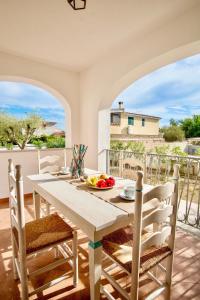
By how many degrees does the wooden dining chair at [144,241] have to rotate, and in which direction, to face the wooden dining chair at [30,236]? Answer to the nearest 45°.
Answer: approximately 45° to its left

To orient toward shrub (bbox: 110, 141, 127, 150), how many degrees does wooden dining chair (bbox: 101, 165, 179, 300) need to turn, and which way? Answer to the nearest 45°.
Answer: approximately 45° to its right

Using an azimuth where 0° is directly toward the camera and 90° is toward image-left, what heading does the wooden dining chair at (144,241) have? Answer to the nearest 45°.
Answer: approximately 135°

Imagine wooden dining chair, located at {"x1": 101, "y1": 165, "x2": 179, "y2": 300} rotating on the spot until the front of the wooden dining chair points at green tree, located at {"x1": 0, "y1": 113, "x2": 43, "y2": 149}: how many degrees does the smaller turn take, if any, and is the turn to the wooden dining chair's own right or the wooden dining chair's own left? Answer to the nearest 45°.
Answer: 0° — it already faces it

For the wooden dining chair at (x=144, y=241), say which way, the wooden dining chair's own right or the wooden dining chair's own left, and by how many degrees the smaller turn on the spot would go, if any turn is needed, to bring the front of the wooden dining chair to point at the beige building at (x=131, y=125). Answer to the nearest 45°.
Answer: approximately 45° to the wooden dining chair's own right

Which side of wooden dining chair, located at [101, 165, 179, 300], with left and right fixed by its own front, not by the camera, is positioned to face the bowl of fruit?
front

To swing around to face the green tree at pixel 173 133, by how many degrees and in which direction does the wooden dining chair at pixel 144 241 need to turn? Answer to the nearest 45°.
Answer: approximately 45° to its right

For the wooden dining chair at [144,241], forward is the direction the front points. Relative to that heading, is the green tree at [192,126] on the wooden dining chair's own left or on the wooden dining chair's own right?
on the wooden dining chair's own right
